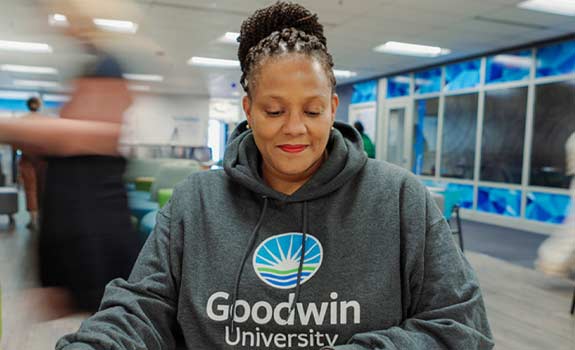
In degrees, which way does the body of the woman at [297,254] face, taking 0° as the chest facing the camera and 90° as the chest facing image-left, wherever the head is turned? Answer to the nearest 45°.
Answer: approximately 0°

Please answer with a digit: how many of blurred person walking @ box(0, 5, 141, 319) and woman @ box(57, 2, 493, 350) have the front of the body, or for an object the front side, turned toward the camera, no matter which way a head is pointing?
1

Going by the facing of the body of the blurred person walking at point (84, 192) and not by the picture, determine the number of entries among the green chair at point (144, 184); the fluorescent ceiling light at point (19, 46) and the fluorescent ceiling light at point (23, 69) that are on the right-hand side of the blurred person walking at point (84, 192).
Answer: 3

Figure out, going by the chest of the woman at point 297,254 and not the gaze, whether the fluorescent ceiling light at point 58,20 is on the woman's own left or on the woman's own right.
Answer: on the woman's own right

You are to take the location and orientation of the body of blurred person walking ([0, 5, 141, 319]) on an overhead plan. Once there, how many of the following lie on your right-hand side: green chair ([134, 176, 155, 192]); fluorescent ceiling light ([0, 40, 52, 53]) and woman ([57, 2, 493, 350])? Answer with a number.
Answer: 2

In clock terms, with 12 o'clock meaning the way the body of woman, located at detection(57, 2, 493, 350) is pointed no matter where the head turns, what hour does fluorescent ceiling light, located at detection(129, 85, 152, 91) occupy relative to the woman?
The fluorescent ceiling light is roughly at 5 o'clock from the woman.

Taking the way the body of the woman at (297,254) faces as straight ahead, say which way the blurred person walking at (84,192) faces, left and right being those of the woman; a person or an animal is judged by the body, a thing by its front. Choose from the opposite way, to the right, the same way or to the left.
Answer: to the right

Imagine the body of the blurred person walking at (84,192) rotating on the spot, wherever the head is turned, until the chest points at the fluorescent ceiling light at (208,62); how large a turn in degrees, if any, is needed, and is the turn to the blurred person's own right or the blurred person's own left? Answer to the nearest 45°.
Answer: approximately 90° to the blurred person's own right

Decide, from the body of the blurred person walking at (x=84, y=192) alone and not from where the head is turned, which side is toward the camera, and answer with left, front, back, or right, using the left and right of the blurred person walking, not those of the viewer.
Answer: left
